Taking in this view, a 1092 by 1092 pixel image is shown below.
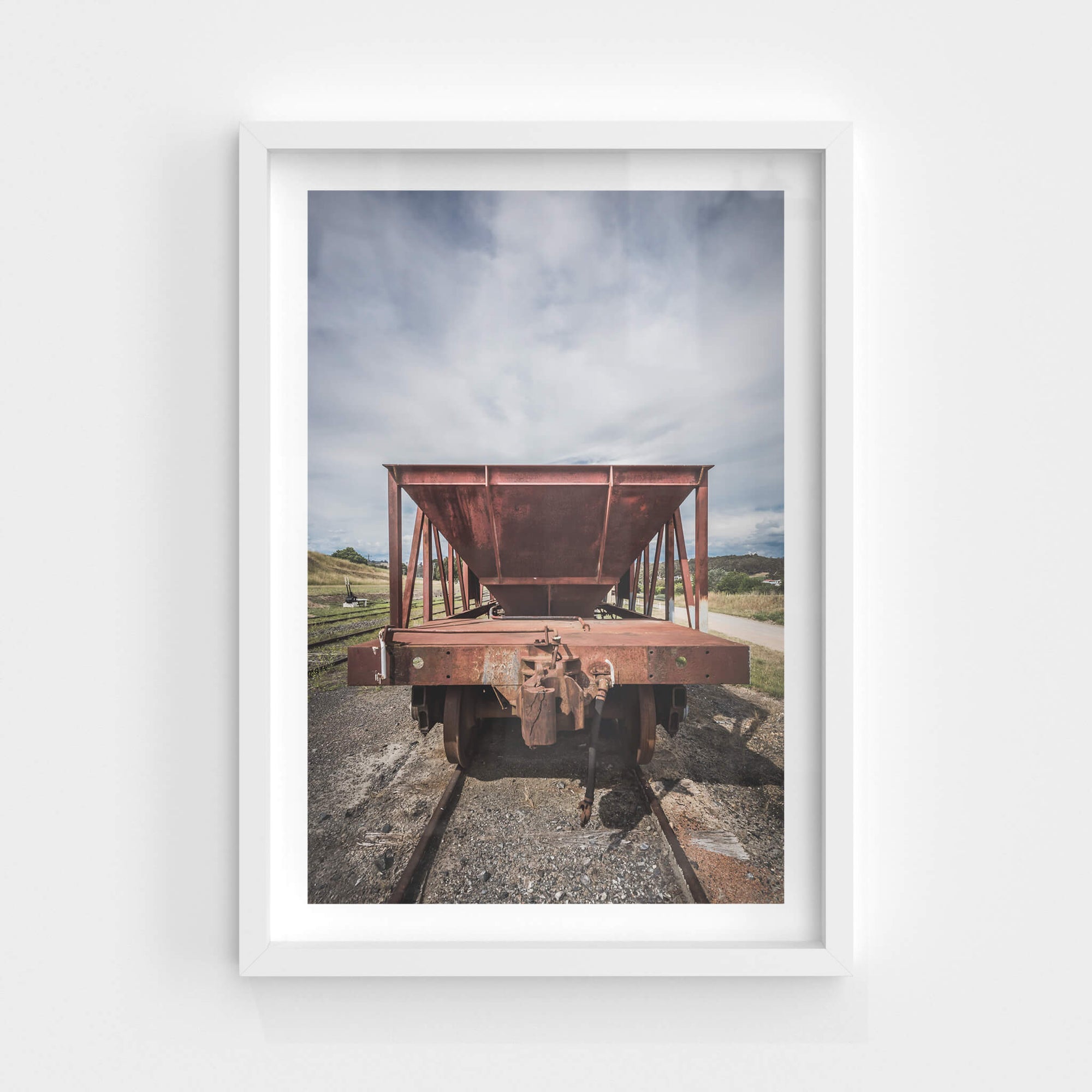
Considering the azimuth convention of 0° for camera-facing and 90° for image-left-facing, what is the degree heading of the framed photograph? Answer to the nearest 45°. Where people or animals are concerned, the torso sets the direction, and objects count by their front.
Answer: approximately 0°
